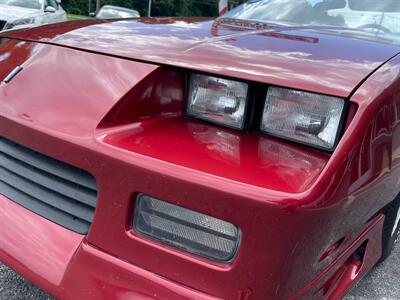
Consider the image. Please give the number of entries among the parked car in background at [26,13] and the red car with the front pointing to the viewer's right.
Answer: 0

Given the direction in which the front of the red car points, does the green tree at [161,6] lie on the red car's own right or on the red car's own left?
on the red car's own right

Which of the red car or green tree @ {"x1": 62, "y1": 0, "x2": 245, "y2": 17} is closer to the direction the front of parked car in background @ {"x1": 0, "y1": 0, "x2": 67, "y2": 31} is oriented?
the red car

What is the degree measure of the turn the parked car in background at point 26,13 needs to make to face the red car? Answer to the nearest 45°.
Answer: approximately 45° to its left

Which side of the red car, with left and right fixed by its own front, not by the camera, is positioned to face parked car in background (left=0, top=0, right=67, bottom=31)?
right

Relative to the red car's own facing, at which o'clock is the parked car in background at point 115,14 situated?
The parked car in background is roughly at 4 o'clock from the red car.

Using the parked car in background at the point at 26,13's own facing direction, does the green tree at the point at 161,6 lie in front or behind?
behind

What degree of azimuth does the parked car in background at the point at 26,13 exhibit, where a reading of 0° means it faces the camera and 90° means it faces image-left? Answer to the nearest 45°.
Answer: approximately 45°
